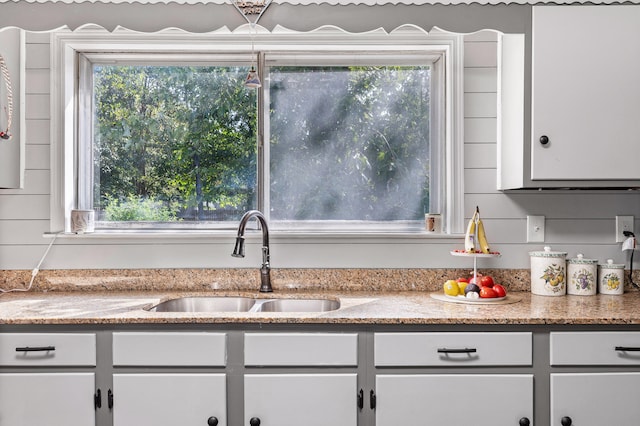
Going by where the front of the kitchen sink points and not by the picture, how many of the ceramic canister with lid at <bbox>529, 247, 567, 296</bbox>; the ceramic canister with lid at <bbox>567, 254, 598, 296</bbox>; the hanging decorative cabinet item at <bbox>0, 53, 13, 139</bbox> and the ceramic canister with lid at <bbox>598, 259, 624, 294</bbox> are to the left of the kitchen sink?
3

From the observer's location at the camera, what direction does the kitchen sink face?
facing the viewer

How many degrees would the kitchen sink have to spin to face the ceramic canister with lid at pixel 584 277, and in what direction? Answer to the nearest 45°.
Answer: approximately 90° to its left

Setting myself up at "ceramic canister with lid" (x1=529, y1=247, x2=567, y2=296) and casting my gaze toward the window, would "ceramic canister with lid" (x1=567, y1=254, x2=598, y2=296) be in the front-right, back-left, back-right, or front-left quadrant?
back-right

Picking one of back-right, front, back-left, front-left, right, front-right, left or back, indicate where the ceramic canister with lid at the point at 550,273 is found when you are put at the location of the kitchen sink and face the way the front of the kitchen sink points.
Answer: left

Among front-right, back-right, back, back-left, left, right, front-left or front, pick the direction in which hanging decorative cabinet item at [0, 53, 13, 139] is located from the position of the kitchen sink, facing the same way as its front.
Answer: right

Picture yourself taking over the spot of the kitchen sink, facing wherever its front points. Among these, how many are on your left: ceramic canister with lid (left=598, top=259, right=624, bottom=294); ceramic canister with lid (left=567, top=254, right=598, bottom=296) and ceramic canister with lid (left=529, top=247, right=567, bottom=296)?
3

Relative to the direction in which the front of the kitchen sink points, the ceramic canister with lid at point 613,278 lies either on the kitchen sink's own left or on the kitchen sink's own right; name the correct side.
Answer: on the kitchen sink's own left

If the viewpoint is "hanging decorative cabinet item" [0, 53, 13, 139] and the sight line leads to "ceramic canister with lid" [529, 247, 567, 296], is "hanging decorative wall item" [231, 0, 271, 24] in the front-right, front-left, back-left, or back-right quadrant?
front-right
